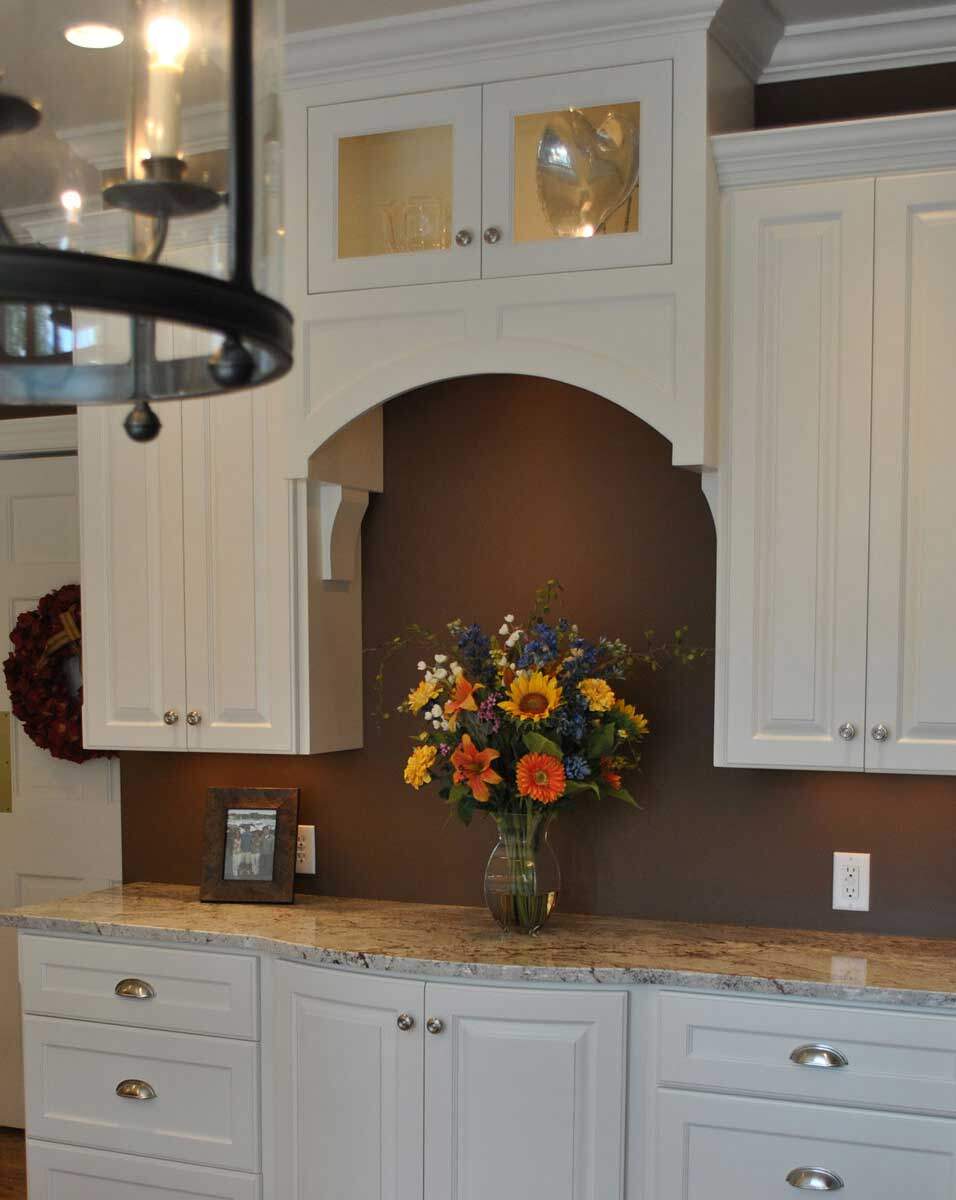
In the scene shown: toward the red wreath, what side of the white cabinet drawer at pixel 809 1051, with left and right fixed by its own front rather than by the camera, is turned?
right

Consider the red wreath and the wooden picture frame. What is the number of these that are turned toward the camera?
2

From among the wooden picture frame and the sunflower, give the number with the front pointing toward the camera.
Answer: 2

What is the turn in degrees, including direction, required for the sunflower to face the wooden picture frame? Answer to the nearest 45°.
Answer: approximately 135° to its right

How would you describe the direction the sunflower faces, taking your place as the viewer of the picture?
facing the viewer

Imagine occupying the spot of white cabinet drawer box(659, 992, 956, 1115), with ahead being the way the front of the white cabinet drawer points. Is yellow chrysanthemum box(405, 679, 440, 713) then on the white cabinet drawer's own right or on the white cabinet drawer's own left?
on the white cabinet drawer's own right

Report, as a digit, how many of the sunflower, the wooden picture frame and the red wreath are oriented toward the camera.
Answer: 3

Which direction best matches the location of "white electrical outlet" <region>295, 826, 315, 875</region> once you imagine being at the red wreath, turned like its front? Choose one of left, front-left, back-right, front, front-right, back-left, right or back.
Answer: front-left

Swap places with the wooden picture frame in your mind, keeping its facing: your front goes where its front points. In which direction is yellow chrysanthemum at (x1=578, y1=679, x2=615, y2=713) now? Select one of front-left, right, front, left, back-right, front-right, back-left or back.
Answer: front-left

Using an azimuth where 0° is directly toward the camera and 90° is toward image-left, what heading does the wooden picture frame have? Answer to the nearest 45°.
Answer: approximately 0°
